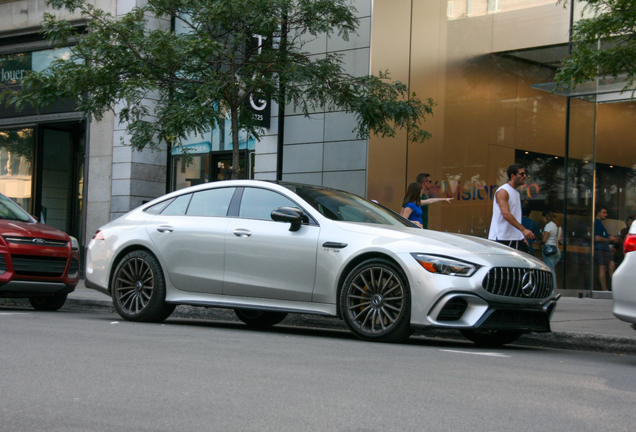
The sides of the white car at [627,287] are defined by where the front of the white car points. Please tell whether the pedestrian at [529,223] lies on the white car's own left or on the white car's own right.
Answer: on the white car's own left

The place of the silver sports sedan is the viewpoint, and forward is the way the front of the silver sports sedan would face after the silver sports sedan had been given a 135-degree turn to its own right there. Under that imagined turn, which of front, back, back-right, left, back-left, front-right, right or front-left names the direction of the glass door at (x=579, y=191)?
back-right

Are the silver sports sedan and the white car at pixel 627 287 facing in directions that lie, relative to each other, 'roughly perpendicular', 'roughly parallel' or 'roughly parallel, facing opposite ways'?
roughly parallel

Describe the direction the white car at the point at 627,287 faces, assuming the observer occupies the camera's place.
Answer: facing to the right of the viewer

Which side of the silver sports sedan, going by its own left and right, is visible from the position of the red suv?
back

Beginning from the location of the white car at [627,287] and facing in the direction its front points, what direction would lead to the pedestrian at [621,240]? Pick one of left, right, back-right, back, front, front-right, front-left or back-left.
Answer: left

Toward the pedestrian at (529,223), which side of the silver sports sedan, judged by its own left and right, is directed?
left

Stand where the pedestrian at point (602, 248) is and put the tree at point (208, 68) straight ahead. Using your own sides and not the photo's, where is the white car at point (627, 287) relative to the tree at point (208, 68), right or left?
left

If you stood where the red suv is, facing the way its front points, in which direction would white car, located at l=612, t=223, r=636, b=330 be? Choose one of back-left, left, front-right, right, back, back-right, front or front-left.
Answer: front

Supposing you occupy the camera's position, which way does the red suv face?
facing the viewer and to the right of the viewer

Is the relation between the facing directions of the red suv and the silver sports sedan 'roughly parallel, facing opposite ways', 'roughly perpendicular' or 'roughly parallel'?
roughly parallel

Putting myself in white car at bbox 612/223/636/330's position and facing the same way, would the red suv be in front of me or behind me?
behind

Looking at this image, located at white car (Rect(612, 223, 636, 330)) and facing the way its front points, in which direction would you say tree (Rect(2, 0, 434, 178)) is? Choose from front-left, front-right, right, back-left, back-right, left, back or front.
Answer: back-left

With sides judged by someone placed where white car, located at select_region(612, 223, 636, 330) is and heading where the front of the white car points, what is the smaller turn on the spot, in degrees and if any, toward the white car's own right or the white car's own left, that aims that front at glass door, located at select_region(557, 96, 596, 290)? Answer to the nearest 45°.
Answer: approximately 90° to the white car's own left

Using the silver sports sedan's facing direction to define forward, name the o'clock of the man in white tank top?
The man in white tank top is roughly at 9 o'clock from the silver sports sedan.

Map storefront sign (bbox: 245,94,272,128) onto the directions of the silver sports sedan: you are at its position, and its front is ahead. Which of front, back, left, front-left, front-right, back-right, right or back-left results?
back-left

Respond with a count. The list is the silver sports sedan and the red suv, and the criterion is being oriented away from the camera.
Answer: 0

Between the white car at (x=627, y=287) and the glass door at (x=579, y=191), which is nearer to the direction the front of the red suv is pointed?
the white car

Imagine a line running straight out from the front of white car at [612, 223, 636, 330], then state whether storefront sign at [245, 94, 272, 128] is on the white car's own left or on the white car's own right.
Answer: on the white car's own left
